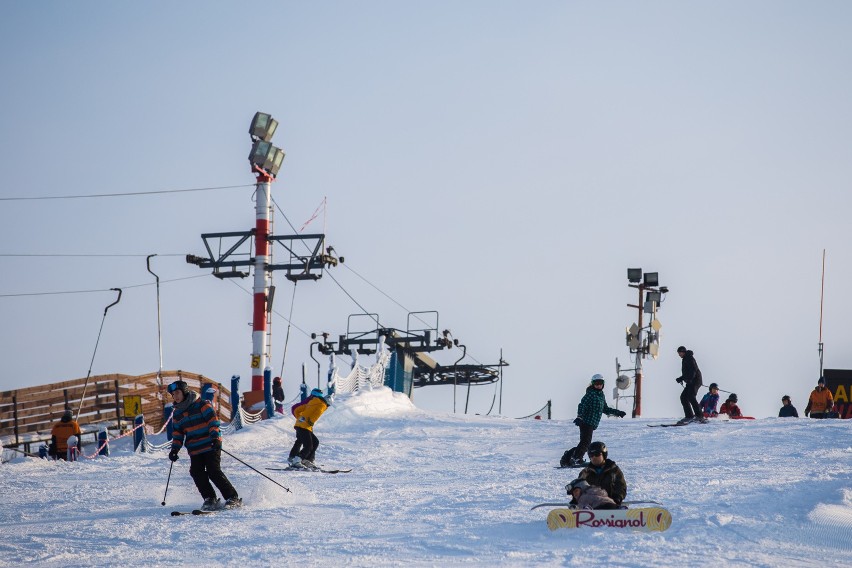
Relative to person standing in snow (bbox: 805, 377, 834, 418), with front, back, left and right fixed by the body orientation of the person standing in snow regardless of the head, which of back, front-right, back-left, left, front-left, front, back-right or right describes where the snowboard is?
front

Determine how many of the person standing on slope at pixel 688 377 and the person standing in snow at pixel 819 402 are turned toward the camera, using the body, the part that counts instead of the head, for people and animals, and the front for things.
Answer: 1

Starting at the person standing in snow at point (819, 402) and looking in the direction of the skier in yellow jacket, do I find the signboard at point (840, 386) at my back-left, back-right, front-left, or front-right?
back-right

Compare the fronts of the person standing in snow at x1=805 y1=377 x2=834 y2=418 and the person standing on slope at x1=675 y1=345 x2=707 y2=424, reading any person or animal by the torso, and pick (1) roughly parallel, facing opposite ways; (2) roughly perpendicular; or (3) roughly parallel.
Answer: roughly perpendicular

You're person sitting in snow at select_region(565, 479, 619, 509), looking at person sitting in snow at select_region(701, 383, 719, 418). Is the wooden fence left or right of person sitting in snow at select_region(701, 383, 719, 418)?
left

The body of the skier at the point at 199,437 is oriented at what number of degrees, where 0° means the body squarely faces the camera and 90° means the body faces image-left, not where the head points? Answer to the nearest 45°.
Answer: approximately 45°

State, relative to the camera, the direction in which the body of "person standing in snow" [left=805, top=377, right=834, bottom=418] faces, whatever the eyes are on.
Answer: toward the camera

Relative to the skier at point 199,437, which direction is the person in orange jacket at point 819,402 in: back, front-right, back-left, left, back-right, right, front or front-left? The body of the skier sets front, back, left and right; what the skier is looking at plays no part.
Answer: back

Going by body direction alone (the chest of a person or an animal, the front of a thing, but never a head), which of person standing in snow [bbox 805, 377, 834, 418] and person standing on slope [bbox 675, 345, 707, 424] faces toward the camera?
the person standing in snow
